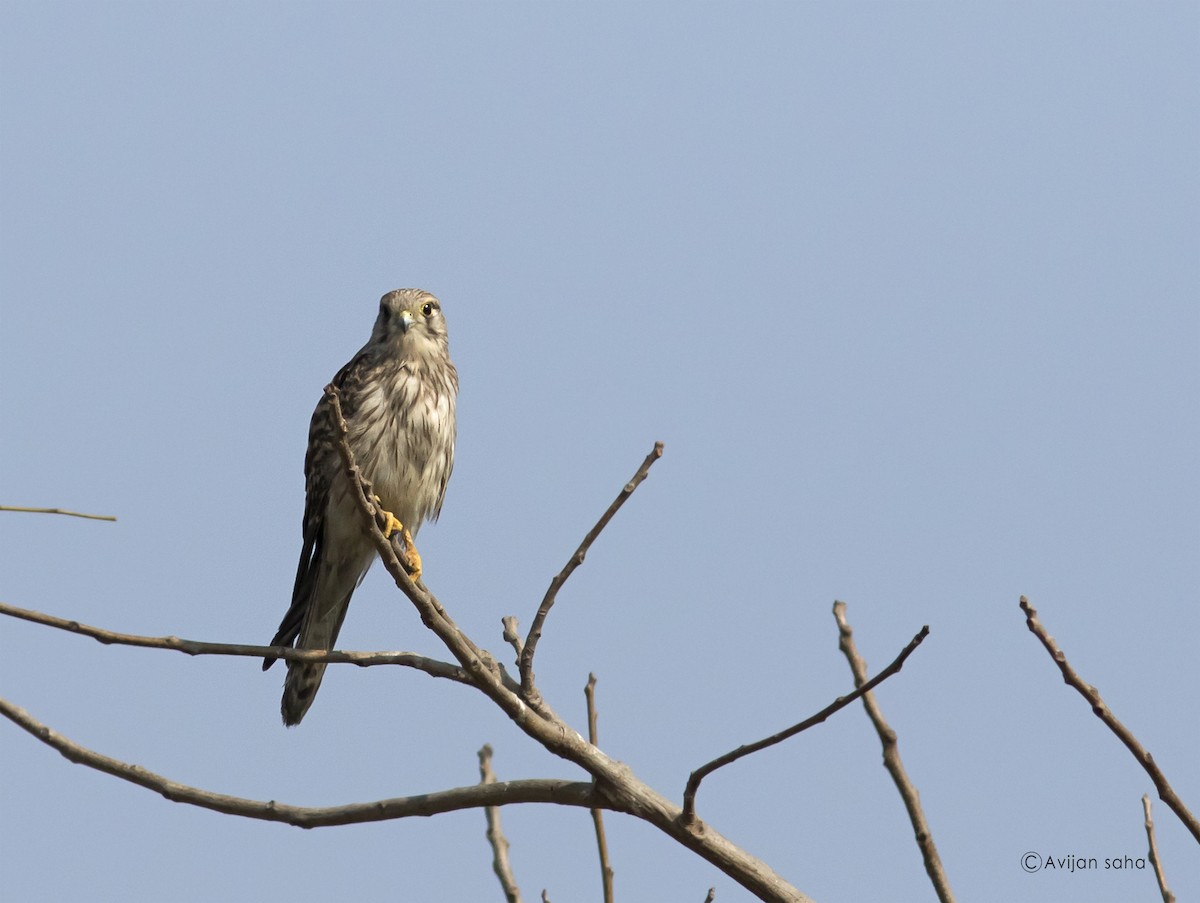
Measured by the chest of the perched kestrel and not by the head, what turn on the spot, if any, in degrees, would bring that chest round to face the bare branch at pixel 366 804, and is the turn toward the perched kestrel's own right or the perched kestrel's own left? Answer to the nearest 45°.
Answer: approximately 45° to the perched kestrel's own right

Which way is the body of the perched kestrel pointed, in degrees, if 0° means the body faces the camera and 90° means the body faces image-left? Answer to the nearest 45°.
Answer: approximately 315°

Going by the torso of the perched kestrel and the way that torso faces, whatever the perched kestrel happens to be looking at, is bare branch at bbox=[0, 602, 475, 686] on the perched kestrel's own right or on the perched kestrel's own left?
on the perched kestrel's own right

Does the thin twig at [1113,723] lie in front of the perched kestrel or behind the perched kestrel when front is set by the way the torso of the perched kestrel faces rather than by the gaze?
in front
